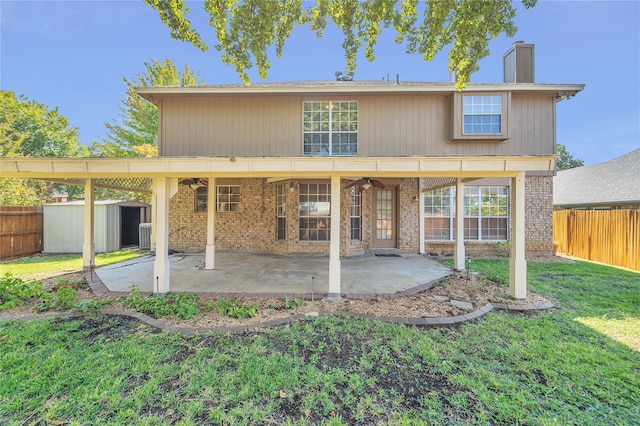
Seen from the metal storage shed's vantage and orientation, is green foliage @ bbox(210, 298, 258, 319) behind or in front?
in front

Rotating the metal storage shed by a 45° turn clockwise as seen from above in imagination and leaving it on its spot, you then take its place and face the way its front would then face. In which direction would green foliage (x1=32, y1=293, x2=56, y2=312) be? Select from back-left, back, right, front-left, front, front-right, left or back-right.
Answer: front

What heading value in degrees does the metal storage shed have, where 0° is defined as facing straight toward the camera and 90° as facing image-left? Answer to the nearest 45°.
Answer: approximately 315°

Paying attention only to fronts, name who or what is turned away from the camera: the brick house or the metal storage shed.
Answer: the brick house

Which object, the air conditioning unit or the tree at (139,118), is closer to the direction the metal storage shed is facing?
the air conditioning unit

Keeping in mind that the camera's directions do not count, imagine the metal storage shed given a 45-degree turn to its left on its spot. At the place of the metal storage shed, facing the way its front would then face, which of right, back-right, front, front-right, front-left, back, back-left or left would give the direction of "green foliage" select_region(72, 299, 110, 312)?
right

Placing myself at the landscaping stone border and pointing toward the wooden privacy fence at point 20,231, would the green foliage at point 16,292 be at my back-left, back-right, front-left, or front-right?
front-left

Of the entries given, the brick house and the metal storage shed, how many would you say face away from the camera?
1

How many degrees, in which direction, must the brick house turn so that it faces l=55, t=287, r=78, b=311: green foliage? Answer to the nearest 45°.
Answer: approximately 135° to its left

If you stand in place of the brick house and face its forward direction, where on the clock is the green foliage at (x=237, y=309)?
The green foliage is roughly at 7 o'clock from the brick house.

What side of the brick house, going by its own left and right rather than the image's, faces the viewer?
back
